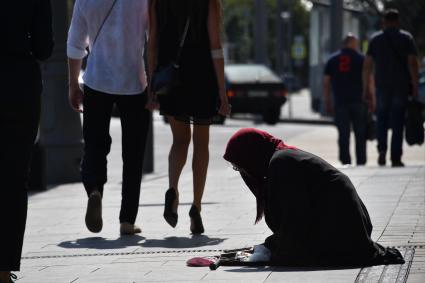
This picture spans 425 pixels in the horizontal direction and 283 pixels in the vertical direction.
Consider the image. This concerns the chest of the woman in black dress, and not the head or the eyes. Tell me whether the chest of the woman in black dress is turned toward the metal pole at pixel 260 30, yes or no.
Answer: yes

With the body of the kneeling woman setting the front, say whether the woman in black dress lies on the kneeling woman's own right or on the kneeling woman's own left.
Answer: on the kneeling woman's own right

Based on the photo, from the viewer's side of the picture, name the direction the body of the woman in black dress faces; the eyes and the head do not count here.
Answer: away from the camera

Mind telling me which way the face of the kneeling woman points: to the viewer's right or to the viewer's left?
to the viewer's left

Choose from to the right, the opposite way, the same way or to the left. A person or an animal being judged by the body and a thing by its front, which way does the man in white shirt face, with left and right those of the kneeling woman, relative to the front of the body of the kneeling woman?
to the right

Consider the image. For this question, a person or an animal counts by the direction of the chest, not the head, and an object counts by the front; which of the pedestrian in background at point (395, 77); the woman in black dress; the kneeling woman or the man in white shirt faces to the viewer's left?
the kneeling woman

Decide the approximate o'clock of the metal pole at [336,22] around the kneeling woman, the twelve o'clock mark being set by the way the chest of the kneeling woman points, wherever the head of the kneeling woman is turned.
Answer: The metal pole is roughly at 3 o'clock from the kneeling woman.

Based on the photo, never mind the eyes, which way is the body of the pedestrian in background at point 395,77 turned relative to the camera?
away from the camera

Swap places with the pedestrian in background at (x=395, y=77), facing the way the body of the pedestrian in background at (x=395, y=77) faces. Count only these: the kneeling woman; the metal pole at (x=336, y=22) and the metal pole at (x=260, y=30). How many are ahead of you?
2

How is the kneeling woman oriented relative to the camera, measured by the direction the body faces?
to the viewer's left

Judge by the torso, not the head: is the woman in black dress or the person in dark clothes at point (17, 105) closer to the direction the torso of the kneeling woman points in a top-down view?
the person in dark clothes

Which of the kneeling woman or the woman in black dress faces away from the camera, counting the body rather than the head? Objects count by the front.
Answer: the woman in black dress

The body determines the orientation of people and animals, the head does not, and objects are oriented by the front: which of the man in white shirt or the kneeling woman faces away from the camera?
the man in white shirt

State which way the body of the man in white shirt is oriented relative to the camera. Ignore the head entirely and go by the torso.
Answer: away from the camera
